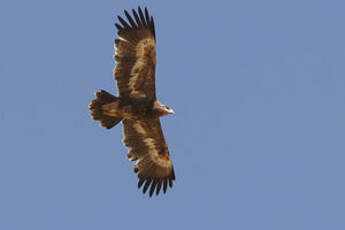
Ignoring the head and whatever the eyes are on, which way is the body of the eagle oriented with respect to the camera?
to the viewer's right
